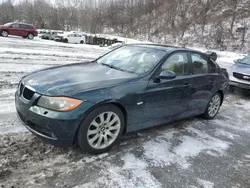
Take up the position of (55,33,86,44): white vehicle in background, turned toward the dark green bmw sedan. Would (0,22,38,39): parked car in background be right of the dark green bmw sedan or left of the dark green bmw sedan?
right

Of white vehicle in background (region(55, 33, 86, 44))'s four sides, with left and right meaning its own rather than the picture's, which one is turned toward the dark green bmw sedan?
left

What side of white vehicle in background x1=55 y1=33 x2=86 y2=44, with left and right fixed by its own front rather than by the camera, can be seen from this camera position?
left

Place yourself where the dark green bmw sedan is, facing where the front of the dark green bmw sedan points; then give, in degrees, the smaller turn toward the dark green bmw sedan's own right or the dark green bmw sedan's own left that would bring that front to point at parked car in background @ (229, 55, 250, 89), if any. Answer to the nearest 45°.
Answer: approximately 180°

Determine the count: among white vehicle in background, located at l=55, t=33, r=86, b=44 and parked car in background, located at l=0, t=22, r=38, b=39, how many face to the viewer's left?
2

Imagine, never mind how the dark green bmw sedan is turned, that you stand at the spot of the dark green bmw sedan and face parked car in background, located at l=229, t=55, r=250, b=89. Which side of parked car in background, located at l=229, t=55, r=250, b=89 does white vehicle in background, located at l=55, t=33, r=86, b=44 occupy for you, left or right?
left

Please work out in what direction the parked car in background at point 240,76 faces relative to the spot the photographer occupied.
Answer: facing the viewer and to the left of the viewer

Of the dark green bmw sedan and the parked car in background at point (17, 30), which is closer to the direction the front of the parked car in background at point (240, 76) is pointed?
the dark green bmw sedan

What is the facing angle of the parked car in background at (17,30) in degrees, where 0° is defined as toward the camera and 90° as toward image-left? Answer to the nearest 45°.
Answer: approximately 90°

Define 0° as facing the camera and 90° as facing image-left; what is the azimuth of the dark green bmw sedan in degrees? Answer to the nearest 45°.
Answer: approximately 45°

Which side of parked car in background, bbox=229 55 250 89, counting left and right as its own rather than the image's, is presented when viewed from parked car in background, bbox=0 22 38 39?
right

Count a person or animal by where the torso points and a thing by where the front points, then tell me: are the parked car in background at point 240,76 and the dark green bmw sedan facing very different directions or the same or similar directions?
same or similar directions

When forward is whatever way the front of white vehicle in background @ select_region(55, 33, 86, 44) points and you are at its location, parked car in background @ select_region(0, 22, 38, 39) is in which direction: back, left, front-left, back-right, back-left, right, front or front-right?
front-left

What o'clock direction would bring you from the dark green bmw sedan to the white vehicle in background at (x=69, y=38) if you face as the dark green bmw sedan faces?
The white vehicle in background is roughly at 4 o'clock from the dark green bmw sedan.
